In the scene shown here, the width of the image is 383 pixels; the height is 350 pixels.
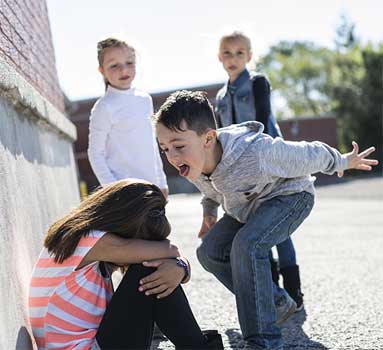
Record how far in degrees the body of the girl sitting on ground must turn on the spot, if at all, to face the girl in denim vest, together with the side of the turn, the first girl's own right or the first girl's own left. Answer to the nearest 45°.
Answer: approximately 45° to the first girl's own left

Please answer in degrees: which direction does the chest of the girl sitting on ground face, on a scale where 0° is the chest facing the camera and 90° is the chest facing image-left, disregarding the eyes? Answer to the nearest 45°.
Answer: approximately 270°

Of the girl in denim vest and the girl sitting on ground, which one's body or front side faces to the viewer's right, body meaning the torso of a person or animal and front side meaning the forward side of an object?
the girl sitting on ground

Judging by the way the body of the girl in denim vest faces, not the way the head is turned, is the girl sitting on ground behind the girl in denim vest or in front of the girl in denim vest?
in front

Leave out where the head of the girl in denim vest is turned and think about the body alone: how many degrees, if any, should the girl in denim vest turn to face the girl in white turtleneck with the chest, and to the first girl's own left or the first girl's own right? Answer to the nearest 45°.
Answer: approximately 45° to the first girl's own right

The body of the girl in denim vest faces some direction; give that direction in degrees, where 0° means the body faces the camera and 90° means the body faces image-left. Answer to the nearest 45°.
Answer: approximately 45°

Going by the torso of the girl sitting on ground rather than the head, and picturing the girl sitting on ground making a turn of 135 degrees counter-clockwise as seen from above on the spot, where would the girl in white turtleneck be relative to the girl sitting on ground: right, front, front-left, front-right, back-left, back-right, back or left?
front-right

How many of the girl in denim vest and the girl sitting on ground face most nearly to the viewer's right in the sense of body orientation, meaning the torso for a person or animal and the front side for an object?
1

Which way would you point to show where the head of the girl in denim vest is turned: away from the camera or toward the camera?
toward the camera
